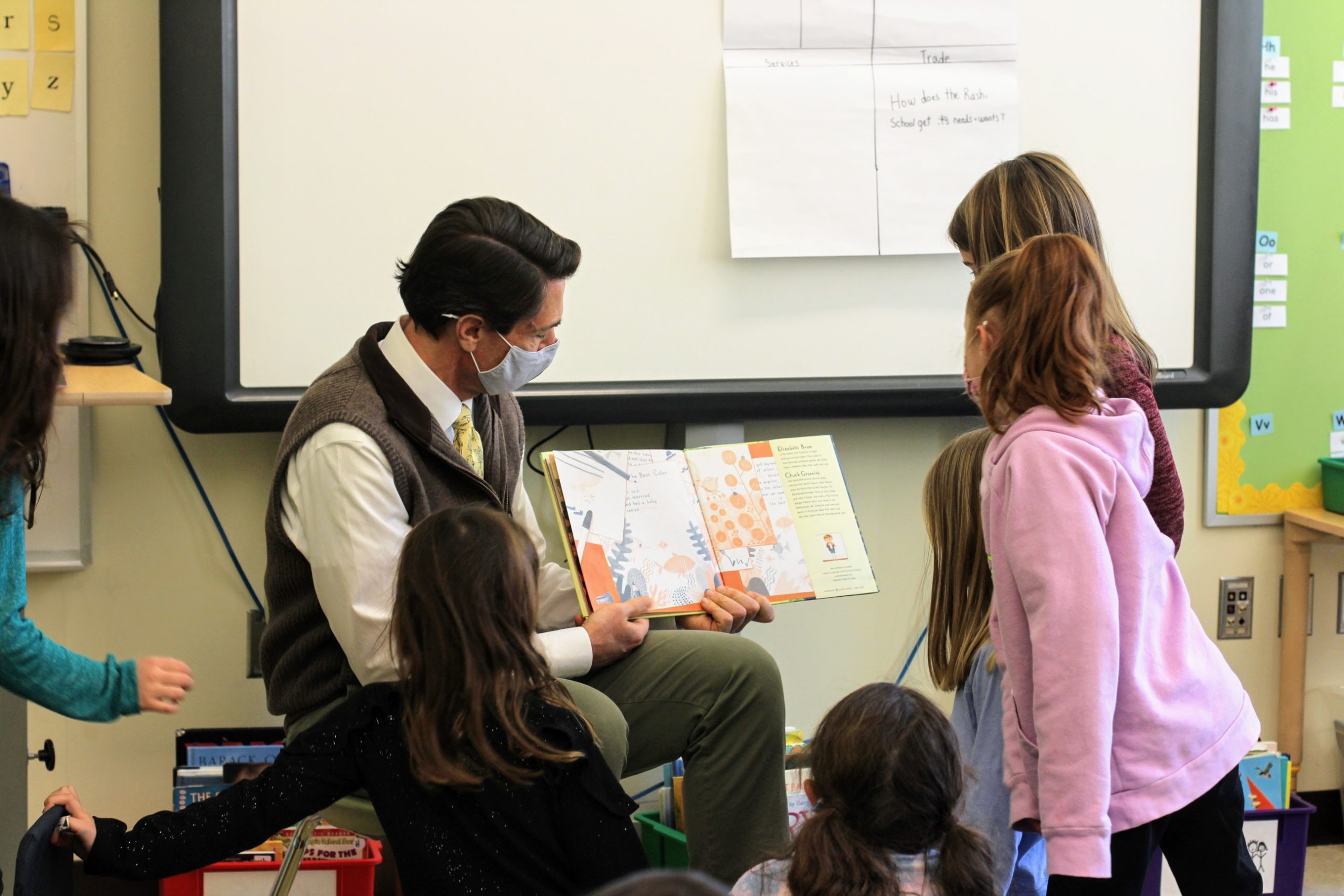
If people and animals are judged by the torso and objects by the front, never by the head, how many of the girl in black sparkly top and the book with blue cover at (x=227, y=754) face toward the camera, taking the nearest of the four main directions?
1

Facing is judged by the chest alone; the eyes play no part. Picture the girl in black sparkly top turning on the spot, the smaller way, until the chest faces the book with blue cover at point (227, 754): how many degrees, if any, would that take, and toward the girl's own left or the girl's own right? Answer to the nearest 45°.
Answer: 0° — they already face it

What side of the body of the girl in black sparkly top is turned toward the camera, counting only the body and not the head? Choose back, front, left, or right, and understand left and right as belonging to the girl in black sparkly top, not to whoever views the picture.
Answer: back

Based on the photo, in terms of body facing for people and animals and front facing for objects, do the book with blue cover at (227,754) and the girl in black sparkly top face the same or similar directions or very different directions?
very different directions

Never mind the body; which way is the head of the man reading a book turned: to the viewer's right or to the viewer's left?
to the viewer's right

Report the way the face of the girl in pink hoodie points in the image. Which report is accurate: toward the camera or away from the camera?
away from the camera

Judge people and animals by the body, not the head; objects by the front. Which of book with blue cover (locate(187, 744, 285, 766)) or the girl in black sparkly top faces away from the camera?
the girl in black sparkly top

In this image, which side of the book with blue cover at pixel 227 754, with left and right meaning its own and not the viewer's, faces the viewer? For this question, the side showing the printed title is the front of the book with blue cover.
front
